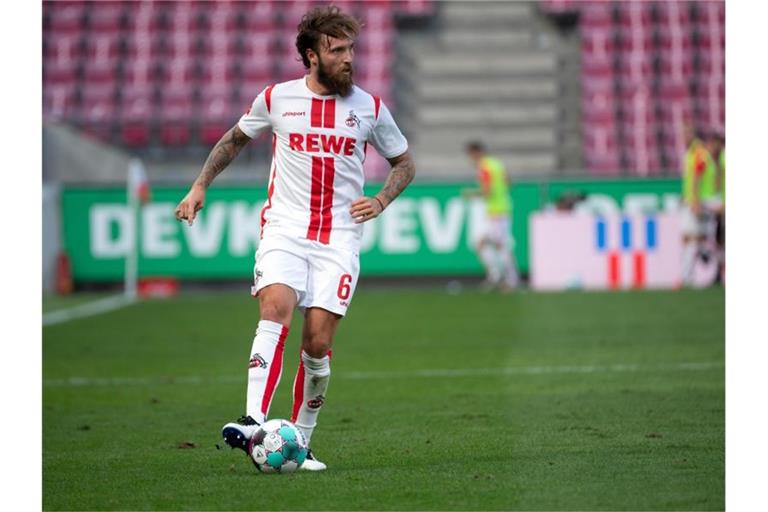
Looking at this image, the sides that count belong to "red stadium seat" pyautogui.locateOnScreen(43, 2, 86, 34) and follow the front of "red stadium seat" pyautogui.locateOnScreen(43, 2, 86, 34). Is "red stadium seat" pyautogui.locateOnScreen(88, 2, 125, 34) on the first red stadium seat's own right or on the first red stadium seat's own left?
on the first red stadium seat's own left

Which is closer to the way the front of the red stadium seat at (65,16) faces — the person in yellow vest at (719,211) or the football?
the football

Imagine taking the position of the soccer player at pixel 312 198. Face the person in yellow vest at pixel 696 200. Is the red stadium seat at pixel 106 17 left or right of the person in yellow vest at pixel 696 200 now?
left

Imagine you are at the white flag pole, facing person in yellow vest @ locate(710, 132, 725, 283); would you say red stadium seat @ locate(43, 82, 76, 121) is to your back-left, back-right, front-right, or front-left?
back-left
